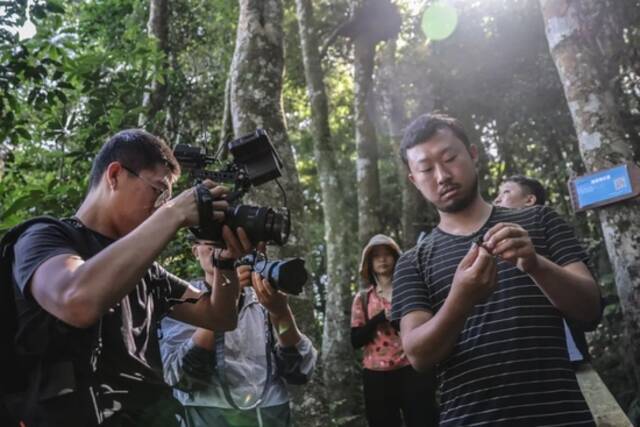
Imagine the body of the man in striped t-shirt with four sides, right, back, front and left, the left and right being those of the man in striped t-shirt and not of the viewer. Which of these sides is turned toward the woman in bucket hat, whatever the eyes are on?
back

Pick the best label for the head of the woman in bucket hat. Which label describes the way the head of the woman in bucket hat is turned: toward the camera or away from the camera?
toward the camera

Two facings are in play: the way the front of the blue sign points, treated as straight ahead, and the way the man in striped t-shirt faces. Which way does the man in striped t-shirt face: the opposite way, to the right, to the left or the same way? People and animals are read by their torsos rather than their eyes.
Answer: the same way

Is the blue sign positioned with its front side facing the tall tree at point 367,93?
no

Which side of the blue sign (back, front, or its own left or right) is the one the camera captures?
front

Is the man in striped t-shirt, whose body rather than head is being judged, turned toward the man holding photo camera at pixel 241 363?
no

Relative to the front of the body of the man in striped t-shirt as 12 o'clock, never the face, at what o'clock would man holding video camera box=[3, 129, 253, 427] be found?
The man holding video camera is roughly at 2 o'clock from the man in striped t-shirt.

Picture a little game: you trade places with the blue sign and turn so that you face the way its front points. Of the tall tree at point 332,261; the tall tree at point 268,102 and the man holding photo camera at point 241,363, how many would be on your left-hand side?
0

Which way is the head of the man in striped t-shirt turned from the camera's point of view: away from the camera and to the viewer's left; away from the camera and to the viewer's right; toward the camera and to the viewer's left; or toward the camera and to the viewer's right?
toward the camera and to the viewer's left

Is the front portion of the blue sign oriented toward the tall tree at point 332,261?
no

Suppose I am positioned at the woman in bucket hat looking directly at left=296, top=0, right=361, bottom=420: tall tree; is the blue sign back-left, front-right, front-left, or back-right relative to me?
back-right

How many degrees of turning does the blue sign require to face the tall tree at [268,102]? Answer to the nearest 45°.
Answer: approximately 45° to its right

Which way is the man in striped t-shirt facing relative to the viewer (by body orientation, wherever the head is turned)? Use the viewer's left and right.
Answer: facing the viewer

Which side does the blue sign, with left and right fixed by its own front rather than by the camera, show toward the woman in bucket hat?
right

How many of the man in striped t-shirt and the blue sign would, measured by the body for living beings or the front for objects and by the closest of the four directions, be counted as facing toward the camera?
2

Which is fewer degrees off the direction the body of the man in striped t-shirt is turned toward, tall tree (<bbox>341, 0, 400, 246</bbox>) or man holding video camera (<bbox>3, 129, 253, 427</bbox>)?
the man holding video camera
